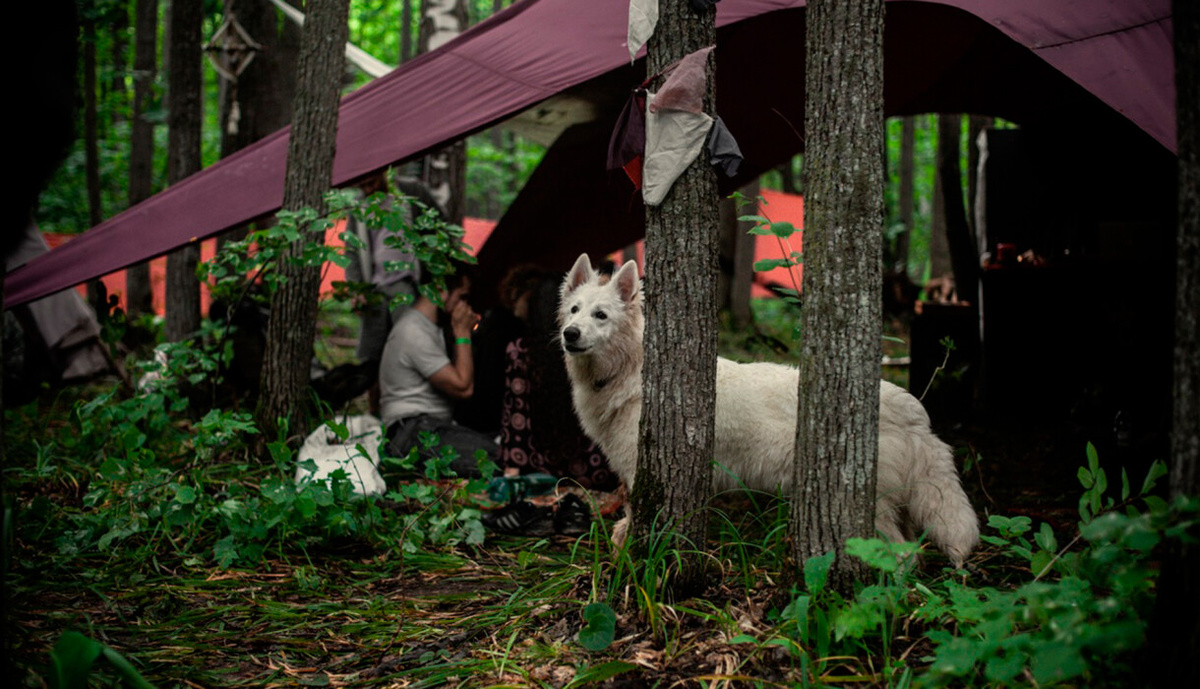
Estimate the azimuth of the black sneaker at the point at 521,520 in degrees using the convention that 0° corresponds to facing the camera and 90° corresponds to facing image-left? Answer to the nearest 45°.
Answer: approximately 90°

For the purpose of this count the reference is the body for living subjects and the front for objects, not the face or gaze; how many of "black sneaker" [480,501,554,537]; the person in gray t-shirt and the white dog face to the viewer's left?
2

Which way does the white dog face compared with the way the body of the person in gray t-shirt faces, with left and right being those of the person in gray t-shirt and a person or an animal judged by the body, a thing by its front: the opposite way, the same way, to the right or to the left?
the opposite way

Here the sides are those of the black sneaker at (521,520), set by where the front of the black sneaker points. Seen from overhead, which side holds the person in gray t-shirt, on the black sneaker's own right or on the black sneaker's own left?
on the black sneaker's own right

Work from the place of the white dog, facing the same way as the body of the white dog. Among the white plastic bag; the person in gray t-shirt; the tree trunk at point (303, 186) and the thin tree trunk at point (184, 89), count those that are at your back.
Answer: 0

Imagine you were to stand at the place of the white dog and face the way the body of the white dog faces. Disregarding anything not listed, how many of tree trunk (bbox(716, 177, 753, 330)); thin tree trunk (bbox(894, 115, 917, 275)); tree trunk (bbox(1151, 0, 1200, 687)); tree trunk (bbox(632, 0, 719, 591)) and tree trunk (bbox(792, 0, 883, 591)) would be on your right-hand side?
2

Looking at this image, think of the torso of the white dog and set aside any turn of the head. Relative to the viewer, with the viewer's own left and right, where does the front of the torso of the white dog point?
facing to the left of the viewer

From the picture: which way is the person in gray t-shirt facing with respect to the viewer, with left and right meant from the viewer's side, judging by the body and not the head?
facing to the right of the viewer

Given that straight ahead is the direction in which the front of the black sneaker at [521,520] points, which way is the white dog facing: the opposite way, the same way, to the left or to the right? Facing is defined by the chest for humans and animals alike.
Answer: the same way

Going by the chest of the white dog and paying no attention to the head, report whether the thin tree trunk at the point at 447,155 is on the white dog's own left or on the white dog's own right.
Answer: on the white dog's own right
